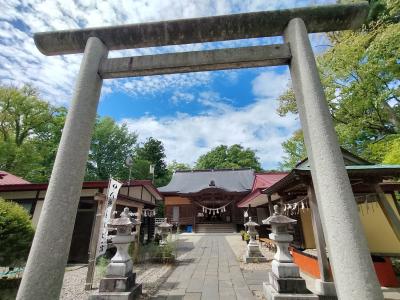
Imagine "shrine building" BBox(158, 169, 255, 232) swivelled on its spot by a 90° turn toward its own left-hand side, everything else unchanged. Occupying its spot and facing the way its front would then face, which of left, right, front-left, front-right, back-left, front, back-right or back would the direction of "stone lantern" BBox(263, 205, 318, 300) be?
right

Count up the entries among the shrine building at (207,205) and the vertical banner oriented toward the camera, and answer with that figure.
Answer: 2

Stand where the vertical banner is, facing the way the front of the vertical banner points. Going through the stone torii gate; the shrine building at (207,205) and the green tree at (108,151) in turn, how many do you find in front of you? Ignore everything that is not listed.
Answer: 1

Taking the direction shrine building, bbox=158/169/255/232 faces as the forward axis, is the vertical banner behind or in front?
in front

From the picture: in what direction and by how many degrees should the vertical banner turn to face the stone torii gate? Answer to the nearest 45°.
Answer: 0° — it already faces it

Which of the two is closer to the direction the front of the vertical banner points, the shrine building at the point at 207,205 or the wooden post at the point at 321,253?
the wooden post

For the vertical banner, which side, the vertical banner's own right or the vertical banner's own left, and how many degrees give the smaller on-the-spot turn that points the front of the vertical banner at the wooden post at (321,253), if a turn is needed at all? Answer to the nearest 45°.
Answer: approximately 45° to the vertical banner's own left

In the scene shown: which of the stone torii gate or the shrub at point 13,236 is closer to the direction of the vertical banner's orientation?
the stone torii gate

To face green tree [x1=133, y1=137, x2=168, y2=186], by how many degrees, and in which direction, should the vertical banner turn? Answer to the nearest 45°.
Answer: approximately 180°

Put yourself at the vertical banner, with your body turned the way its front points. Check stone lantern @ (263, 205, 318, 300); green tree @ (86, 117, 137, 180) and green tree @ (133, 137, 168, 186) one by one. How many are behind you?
2

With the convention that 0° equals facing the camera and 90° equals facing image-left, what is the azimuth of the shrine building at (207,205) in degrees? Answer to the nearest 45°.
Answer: approximately 0°

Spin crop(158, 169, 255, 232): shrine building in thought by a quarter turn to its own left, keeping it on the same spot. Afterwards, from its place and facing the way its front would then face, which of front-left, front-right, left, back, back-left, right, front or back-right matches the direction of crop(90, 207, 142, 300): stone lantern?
right
